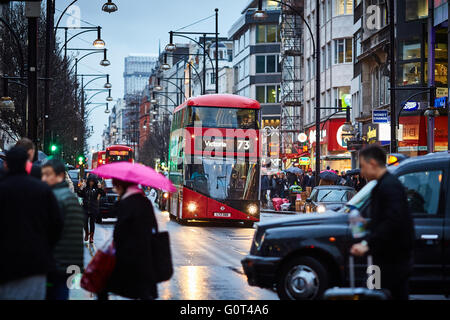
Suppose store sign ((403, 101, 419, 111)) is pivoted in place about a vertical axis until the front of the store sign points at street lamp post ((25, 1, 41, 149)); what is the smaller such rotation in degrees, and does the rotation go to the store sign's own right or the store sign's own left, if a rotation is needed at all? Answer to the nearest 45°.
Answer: approximately 45° to the store sign's own right

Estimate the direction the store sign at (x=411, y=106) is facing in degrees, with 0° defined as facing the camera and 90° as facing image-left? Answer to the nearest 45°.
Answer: approximately 0°

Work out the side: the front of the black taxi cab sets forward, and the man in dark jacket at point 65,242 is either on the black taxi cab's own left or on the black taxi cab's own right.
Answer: on the black taxi cab's own left

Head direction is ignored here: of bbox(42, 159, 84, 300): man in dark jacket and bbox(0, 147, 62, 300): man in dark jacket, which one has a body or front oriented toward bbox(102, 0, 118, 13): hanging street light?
bbox(0, 147, 62, 300): man in dark jacket

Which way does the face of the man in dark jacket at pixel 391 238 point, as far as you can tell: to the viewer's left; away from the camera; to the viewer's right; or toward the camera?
to the viewer's left

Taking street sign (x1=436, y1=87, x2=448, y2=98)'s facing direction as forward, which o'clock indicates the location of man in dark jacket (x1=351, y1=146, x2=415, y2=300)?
The man in dark jacket is roughly at 12 o'clock from the street sign.

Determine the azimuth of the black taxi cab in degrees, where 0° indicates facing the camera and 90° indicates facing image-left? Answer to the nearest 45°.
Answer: approximately 90°

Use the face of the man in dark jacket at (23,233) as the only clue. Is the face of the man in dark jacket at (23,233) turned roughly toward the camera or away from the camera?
away from the camera

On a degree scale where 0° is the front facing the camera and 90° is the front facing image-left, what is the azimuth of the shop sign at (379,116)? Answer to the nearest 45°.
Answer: approximately 0°
